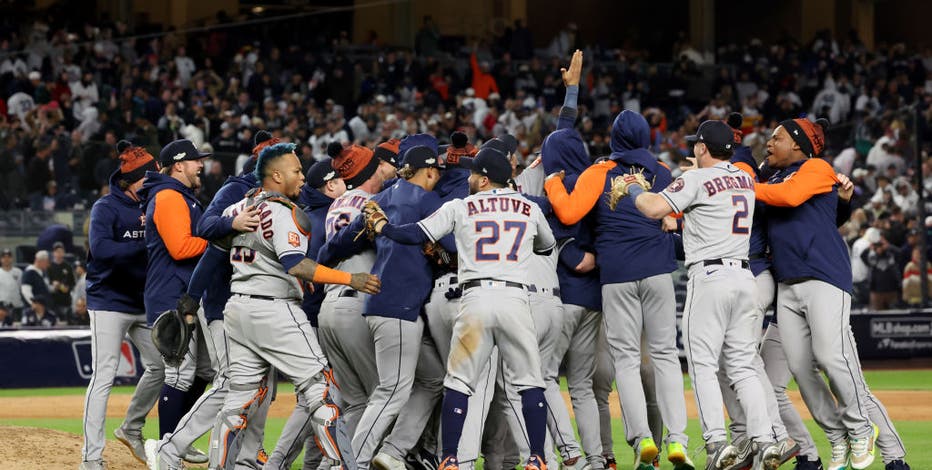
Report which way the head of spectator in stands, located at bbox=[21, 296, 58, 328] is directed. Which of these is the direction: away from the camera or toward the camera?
toward the camera

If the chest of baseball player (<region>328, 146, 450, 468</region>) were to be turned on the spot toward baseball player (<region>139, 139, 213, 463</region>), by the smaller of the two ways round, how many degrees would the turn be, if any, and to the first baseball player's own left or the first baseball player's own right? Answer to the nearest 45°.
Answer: approximately 90° to the first baseball player's own left

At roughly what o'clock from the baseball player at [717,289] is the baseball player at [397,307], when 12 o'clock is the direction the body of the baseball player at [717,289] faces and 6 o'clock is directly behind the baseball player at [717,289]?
the baseball player at [397,307] is roughly at 10 o'clock from the baseball player at [717,289].

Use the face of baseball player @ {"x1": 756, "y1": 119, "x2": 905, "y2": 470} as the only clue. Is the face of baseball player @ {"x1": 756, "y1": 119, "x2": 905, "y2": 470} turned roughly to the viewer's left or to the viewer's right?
to the viewer's left

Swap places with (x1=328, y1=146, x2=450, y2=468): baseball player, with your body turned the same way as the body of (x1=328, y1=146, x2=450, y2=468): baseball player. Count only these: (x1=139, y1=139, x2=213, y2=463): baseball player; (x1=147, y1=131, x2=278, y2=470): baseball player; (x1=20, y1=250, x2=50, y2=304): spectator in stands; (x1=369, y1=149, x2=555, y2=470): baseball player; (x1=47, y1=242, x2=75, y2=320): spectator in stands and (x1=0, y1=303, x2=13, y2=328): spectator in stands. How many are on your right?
1

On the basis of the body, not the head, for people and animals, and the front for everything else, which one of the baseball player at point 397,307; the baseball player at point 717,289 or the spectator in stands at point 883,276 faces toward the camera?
the spectator in stands

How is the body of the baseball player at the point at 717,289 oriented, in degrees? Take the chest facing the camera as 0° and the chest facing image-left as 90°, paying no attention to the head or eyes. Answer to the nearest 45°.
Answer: approximately 135°

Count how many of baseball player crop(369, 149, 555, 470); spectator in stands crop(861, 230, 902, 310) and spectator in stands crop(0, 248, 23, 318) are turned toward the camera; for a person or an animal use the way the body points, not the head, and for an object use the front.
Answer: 2

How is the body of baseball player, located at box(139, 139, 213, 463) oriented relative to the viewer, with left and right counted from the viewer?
facing to the right of the viewer

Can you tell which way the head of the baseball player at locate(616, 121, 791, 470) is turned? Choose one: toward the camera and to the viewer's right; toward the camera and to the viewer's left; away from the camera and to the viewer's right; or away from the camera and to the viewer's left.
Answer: away from the camera and to the viewer's left

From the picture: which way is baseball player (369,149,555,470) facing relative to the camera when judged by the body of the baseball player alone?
away from the camera

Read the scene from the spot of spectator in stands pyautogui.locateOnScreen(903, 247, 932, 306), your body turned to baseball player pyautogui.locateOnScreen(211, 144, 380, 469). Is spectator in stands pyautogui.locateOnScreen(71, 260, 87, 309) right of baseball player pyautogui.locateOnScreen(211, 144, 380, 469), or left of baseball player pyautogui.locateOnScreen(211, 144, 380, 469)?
right

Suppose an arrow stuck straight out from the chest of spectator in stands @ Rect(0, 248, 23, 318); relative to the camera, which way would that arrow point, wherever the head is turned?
toward the camera
